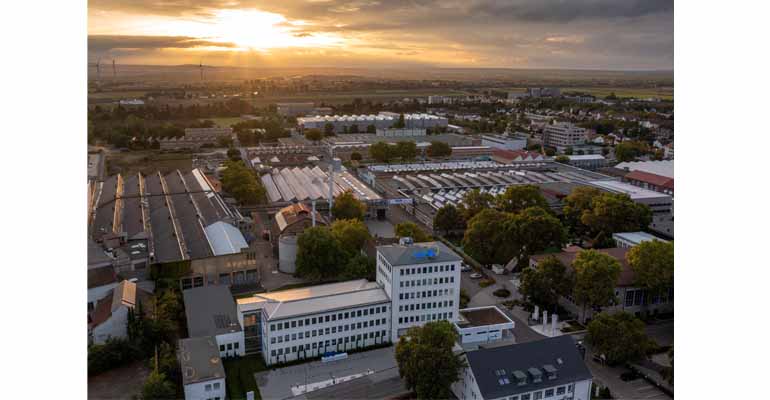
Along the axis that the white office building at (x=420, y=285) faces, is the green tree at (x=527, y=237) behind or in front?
behind

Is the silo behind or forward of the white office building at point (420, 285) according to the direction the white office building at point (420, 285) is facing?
behind

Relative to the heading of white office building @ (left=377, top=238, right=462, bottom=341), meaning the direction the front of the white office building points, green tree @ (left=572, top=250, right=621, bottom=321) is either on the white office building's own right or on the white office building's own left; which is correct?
on the white office building's own left

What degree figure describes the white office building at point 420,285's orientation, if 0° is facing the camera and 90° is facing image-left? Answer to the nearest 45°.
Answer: approximately 0°

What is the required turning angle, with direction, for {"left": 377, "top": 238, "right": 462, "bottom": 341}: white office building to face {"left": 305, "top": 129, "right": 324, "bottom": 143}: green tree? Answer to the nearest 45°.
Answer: approximately 180°

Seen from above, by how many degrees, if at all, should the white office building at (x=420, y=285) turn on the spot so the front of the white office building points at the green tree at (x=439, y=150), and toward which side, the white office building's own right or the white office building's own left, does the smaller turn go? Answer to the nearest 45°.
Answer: approximately 180°

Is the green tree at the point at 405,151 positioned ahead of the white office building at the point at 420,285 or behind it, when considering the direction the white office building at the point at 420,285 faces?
behind

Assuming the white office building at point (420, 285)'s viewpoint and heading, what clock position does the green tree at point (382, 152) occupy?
The green tree is roughly at 6 o'clock from the white office building.

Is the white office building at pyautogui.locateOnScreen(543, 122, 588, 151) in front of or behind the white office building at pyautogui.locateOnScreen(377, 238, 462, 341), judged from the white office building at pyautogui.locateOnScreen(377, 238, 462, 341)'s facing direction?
behind
